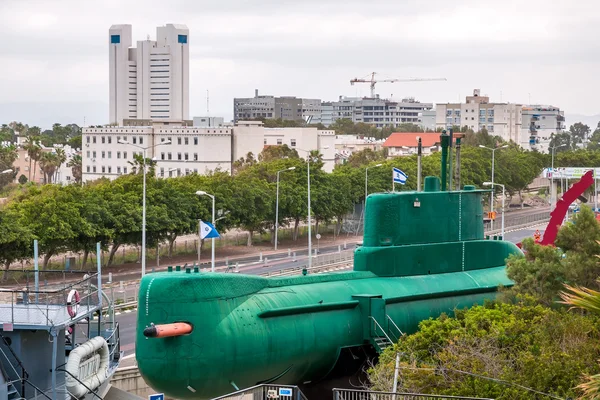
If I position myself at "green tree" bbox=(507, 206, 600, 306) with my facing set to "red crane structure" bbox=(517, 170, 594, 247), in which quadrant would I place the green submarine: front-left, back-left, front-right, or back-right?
back-left

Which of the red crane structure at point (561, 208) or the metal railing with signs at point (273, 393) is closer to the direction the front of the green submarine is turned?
the metal railing with signs

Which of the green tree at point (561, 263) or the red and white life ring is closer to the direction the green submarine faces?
the red and white life ring

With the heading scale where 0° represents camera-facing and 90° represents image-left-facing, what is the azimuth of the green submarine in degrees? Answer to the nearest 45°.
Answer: approximately 45°

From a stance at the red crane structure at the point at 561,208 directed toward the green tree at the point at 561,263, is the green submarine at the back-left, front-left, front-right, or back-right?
front-right

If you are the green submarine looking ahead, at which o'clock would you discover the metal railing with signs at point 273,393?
The metal railing with signs is roughly at 11 o'clock from the green submarine.

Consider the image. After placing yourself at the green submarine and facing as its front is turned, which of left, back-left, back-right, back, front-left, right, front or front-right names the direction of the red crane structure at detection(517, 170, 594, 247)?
back

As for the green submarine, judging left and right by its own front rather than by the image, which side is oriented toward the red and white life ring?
front

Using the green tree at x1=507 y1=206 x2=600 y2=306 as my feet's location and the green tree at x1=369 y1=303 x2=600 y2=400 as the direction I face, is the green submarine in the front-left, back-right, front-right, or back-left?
front-right

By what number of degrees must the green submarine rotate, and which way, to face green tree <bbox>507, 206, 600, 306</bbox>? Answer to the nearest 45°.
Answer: approximately 135° to its left

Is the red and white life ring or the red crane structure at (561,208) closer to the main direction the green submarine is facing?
the red and white life ring
